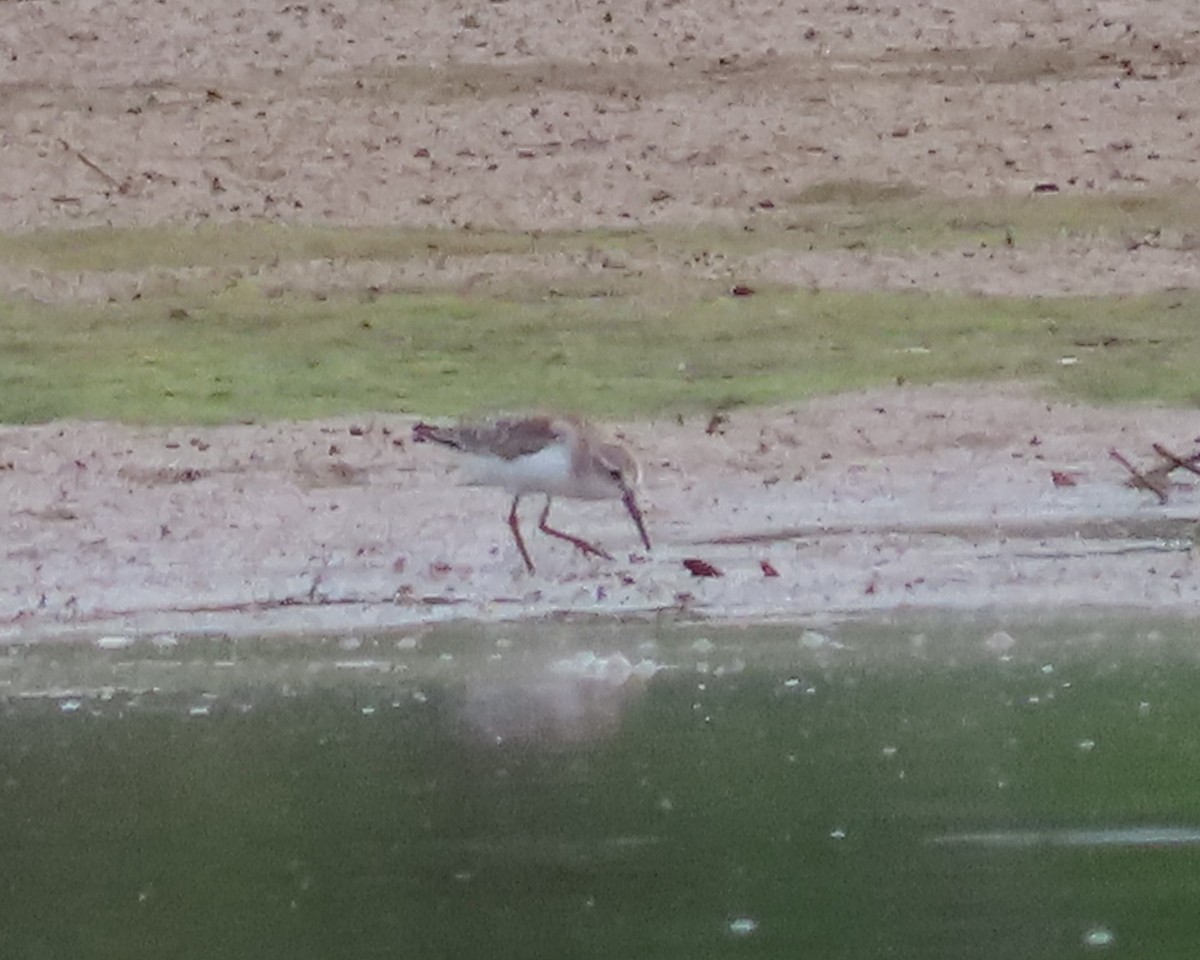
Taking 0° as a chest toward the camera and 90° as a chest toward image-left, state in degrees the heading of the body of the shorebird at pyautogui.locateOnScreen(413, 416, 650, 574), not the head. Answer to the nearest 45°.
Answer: approximately 270°
